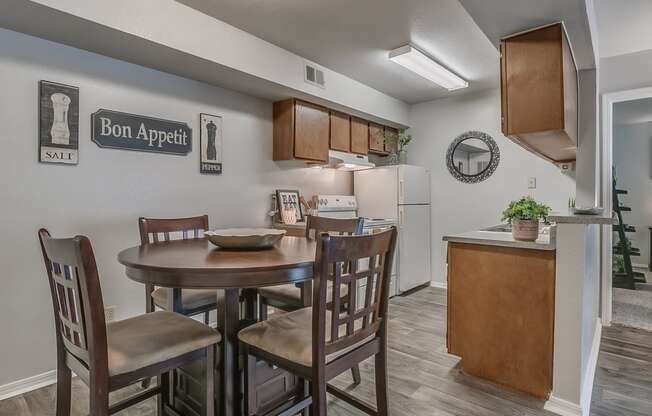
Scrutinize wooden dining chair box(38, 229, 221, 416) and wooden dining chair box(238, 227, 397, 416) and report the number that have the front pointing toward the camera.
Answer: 0

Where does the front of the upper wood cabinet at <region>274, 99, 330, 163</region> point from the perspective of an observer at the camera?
facing the viewer and to the right of the viewer

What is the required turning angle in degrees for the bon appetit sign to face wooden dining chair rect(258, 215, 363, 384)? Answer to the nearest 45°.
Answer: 0° — it already faces it

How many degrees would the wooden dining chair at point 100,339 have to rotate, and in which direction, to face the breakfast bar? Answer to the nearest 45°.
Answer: approximately 45° to its right

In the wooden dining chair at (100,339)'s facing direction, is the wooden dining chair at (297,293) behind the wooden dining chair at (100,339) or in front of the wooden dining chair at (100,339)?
in front

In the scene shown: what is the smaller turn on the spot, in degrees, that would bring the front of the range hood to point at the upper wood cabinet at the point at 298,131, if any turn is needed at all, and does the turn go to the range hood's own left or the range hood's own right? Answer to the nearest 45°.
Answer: approximately 90° to the range hood's own right

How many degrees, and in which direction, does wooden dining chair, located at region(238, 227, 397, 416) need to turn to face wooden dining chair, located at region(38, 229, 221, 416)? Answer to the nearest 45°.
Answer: approximately 45° to its left

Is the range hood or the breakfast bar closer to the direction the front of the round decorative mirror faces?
the breakfast bar

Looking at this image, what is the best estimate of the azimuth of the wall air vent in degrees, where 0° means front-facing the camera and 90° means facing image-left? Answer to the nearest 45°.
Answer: approximately 315°
